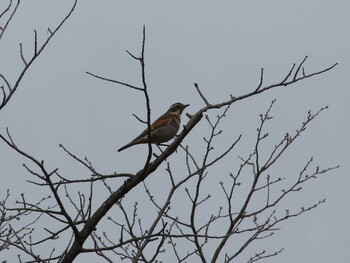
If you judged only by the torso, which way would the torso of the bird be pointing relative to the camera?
to the viewer's right
